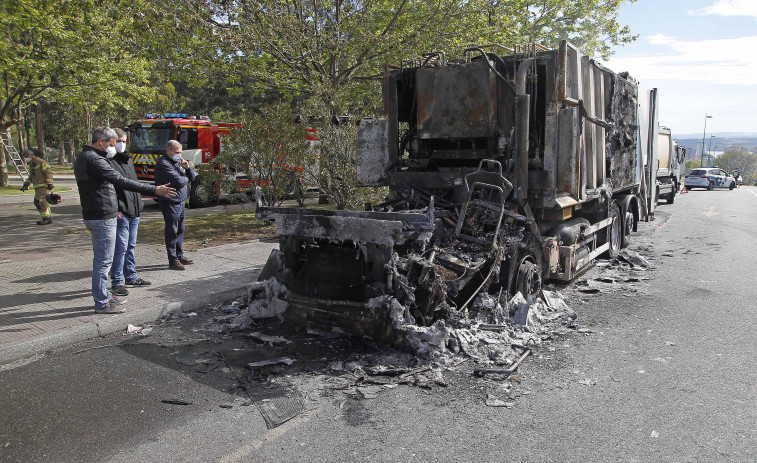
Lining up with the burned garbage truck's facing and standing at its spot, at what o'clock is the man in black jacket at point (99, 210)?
The man in black jacket is roughly at 1 o'clock from the burned garbage truck.

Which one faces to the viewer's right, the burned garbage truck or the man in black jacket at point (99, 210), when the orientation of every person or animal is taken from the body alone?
the man in black jacket

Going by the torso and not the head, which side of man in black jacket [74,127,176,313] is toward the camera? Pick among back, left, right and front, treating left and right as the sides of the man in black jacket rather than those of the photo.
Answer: right

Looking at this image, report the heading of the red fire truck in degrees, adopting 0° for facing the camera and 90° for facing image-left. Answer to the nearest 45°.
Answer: approximately 45°

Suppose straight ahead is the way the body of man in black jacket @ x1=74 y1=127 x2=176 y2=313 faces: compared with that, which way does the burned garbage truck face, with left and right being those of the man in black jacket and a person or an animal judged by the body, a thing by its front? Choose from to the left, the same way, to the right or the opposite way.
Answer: the opposite way

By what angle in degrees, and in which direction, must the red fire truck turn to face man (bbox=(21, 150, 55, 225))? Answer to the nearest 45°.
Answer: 0° — it already faces them

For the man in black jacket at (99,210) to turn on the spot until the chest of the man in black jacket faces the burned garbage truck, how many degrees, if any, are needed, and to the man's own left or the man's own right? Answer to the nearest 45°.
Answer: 0° — they already face it

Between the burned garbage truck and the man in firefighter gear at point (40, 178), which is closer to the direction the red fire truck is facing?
the man in firefighter gear

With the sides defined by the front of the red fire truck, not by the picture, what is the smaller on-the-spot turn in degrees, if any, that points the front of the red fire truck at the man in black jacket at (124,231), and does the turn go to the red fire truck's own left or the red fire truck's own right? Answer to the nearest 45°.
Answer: approximately 45° to the red fire truck's own left

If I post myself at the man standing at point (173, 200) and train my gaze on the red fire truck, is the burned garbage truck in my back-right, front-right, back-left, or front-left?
back-right

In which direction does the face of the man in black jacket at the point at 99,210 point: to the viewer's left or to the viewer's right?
to the viewer's right

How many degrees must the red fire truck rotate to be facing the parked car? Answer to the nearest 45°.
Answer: approximately 135° to its left
